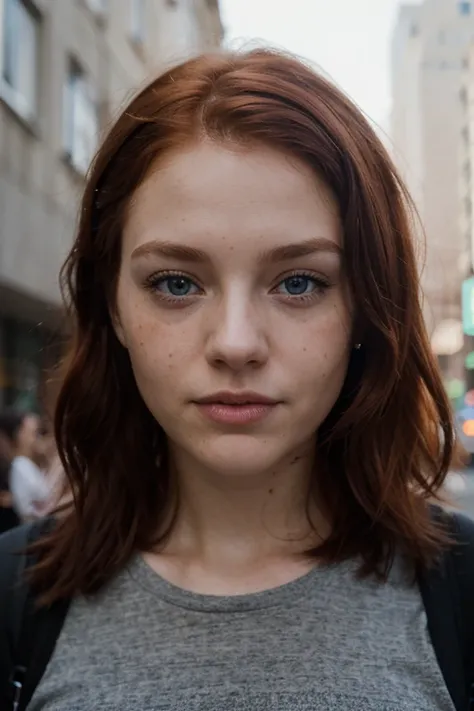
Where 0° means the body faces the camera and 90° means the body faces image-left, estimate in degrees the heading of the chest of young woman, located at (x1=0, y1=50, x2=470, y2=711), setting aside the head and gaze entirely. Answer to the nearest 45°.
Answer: approximately 0°

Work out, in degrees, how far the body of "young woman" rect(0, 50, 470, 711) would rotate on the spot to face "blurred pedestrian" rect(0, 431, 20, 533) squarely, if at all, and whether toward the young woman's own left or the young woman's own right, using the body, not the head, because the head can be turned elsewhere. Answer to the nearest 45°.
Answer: approximately 180°

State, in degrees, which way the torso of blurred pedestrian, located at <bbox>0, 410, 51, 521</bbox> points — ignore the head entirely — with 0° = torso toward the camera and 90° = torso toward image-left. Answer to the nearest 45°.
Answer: approximately 270°
